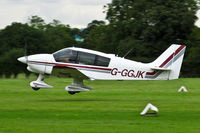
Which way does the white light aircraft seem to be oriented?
to the viewer's left

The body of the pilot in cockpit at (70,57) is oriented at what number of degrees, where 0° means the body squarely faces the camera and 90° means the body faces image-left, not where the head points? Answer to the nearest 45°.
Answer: approximately 90°

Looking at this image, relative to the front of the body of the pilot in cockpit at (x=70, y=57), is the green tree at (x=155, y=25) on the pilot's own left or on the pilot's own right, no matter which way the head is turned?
on the pilot's own right

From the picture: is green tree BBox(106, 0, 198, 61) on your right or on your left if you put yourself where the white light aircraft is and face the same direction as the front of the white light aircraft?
on your right
